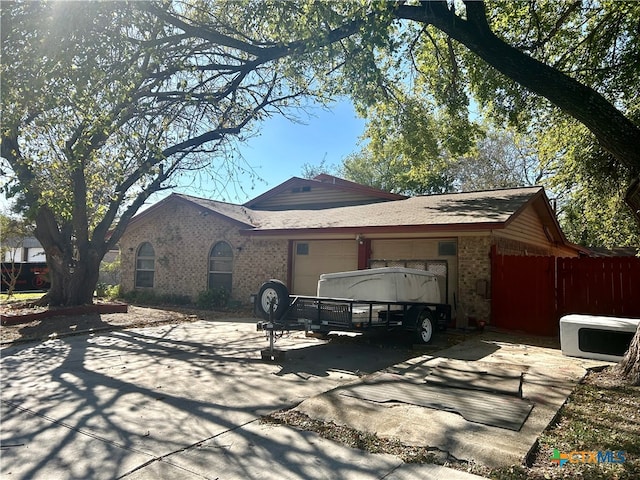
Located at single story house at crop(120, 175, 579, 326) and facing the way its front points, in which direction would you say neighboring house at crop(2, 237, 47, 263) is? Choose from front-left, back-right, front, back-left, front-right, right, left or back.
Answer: right

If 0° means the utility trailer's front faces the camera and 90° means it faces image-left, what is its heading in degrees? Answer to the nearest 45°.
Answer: approximately 45°

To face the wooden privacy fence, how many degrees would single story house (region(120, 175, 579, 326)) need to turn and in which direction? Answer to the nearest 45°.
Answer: approximately 90° to its left

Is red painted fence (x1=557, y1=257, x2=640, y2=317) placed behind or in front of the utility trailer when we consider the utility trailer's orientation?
behind

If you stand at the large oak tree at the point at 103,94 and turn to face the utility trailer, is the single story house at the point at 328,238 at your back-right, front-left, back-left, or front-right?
front-left

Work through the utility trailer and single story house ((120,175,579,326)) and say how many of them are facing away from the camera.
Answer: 0

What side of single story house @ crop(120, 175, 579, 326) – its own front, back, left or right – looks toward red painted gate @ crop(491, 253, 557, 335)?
left

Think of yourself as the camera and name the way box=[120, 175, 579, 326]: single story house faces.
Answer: facing the viewer and to the left of the viewer

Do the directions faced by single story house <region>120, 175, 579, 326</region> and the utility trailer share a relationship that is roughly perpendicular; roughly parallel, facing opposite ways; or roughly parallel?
roughly parallel

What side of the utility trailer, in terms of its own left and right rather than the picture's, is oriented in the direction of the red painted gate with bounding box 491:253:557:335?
back

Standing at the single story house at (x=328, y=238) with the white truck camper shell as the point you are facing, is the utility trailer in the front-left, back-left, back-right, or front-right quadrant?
front-right
